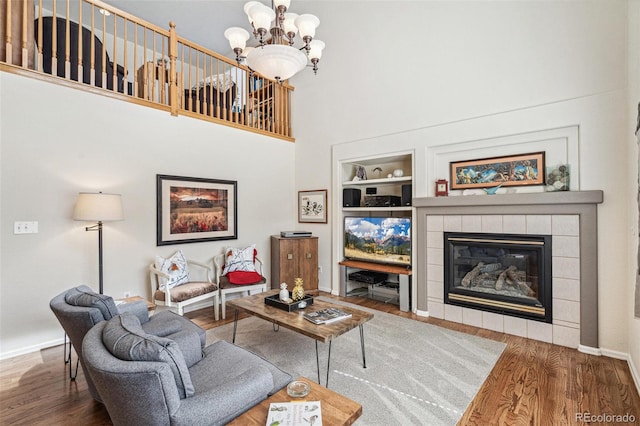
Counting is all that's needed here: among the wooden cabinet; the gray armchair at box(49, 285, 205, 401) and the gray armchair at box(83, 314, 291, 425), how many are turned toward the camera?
1

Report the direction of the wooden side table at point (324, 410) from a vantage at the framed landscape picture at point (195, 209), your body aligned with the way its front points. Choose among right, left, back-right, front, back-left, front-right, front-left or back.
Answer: front-right

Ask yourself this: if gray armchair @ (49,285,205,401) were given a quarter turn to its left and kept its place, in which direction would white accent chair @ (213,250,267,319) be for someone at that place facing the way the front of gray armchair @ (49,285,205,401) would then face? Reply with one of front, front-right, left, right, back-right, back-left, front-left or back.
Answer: right

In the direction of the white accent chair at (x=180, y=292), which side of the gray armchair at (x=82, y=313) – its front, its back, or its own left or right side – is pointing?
front

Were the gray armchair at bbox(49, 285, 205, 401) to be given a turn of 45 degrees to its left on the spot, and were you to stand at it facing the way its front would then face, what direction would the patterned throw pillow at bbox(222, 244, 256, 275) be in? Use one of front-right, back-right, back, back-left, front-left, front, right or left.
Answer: front-right

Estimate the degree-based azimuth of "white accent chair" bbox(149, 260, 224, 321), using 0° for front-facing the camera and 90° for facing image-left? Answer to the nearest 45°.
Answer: approximately 315°

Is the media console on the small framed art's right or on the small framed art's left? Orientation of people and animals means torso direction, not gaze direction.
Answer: on its left

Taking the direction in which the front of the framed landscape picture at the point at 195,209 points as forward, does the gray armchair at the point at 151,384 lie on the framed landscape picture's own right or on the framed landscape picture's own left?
on the framed landscape picture's own right

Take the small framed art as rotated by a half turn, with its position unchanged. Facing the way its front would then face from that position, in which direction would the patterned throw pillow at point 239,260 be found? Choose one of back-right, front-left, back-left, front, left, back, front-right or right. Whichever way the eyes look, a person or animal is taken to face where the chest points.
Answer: back

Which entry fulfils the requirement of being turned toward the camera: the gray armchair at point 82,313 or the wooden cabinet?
the wooden cabinet

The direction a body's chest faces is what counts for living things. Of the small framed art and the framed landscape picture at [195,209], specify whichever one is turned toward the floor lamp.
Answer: the small framed art

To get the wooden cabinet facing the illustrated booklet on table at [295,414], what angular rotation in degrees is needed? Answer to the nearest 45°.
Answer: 0° — it already faces it

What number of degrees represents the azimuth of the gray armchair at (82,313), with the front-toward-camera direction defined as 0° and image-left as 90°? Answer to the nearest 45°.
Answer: approximately 225°

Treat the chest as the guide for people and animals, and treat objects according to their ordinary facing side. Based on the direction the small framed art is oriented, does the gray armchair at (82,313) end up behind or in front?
in front

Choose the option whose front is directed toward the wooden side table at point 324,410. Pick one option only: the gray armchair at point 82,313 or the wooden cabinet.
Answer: the wooden cabinet

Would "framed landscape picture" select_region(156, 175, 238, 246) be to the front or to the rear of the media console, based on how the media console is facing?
to the front

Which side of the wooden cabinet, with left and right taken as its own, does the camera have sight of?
front

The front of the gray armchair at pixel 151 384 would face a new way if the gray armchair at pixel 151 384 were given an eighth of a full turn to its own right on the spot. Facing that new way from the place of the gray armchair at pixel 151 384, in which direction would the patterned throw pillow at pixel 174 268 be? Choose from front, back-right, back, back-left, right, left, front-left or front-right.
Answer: left

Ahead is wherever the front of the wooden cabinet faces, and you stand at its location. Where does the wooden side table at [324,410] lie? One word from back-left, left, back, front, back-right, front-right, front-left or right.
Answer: front
